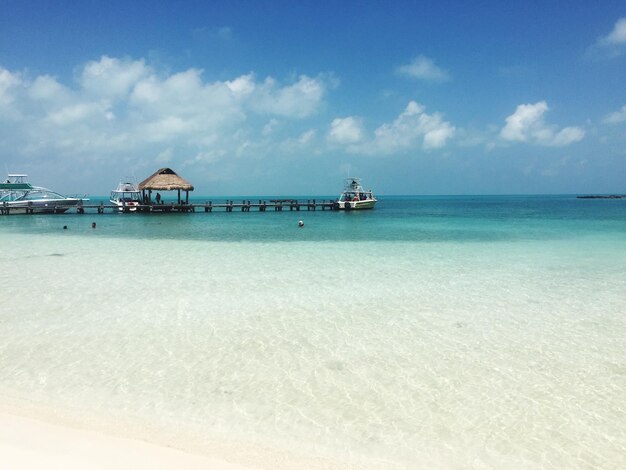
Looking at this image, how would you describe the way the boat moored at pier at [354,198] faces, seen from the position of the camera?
facing to the right of the viewer

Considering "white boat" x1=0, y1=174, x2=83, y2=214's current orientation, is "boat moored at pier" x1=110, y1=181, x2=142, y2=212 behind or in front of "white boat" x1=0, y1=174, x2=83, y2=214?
in front

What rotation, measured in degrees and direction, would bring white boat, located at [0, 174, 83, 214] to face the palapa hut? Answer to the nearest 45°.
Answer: approximately 45° to its right

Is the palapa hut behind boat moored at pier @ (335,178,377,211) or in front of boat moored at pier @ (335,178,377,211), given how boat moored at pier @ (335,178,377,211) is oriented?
behind

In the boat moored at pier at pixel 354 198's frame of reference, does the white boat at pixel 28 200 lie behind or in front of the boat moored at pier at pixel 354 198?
behind

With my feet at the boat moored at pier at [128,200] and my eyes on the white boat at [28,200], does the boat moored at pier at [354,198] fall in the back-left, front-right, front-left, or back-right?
back-right

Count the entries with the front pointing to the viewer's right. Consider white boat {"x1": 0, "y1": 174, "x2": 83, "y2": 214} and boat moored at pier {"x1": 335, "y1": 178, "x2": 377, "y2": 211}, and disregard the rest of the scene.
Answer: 2

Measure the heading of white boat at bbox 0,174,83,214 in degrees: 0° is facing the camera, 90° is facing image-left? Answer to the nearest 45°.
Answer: approximately 270°
